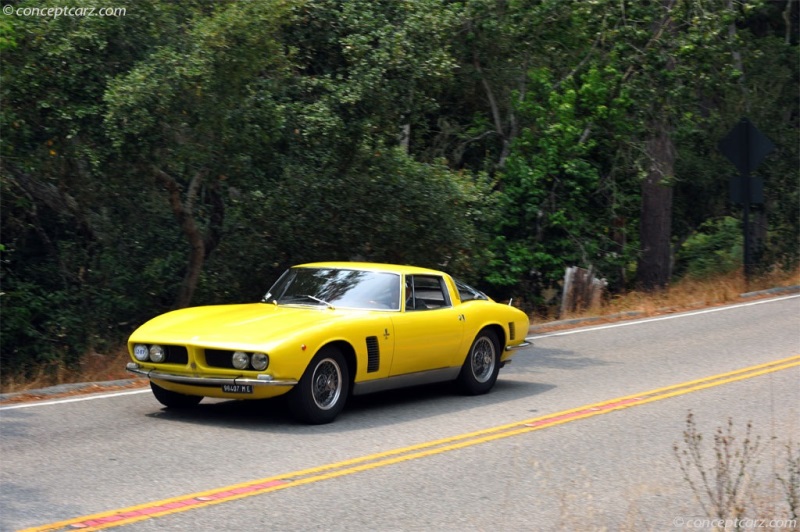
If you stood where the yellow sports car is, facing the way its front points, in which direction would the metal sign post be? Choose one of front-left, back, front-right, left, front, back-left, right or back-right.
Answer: back

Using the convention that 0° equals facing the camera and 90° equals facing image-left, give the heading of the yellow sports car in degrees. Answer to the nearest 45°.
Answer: approximately 45°
